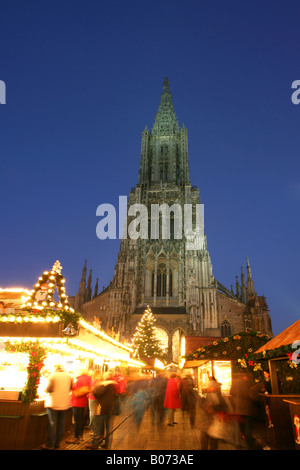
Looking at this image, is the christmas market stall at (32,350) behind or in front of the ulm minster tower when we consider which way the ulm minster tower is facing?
in front

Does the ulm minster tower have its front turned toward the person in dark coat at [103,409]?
yes

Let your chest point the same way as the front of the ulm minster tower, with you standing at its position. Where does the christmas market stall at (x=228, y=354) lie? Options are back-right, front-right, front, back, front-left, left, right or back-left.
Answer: front

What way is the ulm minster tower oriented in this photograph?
toward the camera

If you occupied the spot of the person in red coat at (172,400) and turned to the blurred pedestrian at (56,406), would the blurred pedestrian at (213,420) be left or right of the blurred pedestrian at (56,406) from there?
left

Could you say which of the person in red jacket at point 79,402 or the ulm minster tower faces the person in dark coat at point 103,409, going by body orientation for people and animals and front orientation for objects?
the ulm minster tower
